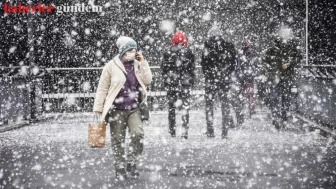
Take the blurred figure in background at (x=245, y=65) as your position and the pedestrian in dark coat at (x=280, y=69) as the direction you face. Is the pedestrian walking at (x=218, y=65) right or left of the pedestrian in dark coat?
right

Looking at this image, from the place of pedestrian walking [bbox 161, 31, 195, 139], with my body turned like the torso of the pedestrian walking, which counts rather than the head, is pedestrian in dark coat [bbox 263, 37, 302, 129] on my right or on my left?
on my right

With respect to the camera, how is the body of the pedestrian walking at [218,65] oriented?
away from the camera

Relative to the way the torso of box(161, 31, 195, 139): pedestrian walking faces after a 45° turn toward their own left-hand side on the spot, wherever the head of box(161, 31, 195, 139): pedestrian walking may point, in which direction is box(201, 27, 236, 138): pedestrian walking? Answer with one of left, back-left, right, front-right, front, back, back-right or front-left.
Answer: back-right

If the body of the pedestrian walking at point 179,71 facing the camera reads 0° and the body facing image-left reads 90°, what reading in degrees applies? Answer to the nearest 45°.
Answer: approximately 180°

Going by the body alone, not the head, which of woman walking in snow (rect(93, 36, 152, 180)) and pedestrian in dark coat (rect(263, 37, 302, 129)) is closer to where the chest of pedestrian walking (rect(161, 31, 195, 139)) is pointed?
the pedestrian in dark coat

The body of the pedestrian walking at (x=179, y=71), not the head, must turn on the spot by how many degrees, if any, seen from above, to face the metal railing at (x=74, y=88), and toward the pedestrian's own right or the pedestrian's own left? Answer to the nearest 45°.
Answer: approximately 45° to the pedestrian's own left
